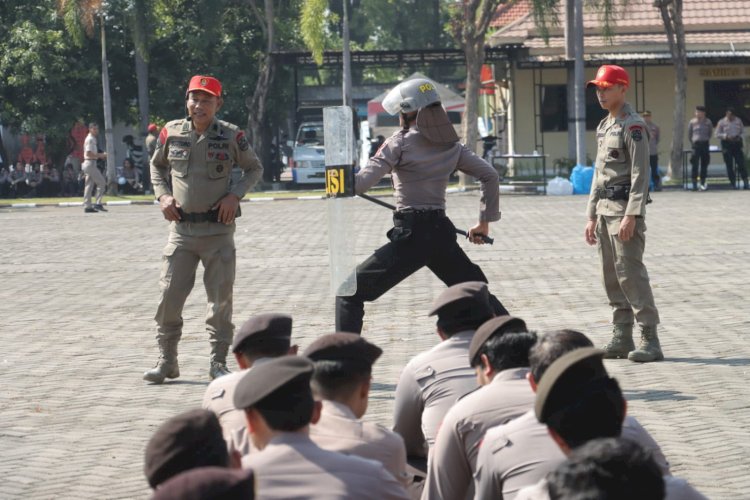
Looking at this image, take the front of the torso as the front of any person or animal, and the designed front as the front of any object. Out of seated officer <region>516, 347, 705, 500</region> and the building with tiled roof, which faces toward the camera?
the building with tiled roof

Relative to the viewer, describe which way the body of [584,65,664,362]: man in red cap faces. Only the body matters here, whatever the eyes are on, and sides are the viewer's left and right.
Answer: facing the viewer and to the left of the viewer

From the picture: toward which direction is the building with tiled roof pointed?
toward the camera

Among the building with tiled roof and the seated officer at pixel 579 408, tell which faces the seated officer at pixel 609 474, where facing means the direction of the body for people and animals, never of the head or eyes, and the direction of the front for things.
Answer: the building with tiled roof

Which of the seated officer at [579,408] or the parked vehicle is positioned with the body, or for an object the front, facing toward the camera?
the parked vehicle

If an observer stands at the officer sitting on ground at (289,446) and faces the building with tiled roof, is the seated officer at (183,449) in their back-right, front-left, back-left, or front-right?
back-left

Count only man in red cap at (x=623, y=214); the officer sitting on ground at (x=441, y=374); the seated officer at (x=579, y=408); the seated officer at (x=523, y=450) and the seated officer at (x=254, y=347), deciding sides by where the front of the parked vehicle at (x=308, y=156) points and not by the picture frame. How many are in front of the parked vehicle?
5

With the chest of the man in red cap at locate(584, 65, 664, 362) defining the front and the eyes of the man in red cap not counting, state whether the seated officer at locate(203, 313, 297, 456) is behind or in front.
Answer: in front

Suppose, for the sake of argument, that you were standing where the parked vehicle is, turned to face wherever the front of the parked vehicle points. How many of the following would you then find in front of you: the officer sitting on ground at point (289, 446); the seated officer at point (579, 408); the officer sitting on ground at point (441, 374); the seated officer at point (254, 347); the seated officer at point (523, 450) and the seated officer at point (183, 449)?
6

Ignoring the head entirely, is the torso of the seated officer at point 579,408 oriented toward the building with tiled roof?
yes

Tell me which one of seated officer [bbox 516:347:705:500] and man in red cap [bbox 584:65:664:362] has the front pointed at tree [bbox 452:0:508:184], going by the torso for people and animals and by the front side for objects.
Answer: the seated officer

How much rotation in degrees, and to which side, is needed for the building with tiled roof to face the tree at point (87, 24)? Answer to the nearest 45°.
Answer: approximately 90° to its right

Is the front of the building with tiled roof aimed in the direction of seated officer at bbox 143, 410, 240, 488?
yes

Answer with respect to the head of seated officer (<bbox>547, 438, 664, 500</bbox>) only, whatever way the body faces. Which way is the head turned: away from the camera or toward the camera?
away from the camera

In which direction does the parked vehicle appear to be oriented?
toward the camera

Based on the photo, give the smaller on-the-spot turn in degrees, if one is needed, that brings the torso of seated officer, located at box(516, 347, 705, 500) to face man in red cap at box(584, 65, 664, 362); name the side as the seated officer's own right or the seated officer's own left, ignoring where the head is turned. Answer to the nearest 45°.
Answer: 0° — they already face them

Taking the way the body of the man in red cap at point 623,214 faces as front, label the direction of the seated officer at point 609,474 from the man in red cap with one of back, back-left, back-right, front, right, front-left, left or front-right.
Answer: front-left

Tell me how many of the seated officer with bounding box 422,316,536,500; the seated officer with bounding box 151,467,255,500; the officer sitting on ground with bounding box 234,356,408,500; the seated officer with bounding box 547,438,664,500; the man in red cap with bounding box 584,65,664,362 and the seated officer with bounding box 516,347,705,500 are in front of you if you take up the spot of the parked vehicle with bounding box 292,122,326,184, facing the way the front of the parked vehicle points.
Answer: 6

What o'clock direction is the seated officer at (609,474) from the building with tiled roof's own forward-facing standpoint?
The seated officer is roughly at 12 o'clock from the building with tiled roof.

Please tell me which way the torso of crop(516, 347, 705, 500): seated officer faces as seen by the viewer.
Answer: away from the camera
